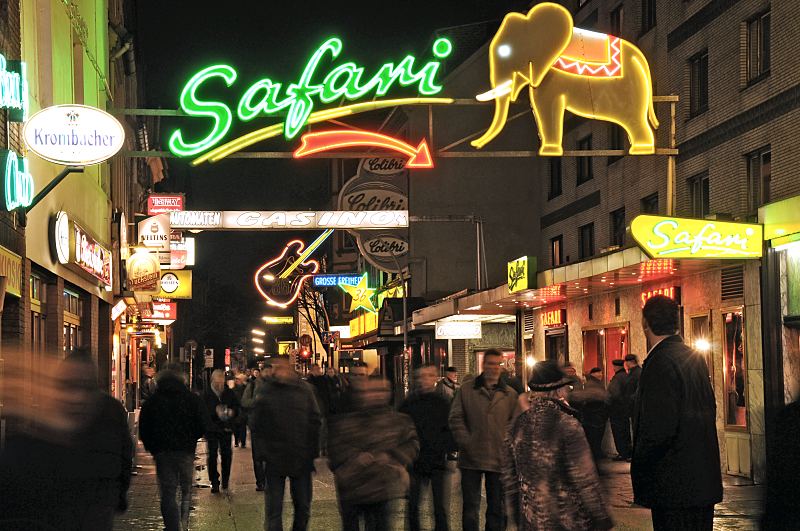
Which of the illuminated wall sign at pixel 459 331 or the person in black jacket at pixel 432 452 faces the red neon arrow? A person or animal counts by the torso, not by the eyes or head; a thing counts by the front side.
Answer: the illuminated wall sign

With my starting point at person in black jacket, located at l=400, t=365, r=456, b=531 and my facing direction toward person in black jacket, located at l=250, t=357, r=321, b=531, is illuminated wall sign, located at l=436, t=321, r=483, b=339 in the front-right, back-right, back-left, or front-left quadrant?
back-right

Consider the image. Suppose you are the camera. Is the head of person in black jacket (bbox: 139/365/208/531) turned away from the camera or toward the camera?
away from the camera

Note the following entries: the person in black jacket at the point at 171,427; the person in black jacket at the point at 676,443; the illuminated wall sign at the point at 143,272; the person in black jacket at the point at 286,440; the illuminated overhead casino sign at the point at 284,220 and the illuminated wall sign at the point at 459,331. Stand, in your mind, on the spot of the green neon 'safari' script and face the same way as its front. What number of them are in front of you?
3

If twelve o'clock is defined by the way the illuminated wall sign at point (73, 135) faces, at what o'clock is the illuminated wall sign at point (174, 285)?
the illuminated wall sign at point (174, 285) is roughly at 6 o'clock from the illuminated wall sign at point (73, 135).

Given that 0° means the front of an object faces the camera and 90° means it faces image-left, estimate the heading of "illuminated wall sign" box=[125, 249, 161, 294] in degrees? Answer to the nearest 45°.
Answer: approximately 0°

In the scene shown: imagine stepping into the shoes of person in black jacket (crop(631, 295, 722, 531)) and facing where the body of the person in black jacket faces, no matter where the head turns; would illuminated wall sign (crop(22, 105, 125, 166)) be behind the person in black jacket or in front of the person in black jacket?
in front

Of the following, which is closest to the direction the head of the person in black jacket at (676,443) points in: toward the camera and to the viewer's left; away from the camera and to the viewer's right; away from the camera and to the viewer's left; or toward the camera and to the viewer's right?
away from the camera and to the viewer's left

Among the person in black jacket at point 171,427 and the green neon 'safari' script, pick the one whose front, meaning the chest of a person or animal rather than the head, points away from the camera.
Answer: the person in black jacket

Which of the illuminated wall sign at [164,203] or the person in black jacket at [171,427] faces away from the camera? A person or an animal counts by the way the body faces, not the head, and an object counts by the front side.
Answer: the person in black jacket

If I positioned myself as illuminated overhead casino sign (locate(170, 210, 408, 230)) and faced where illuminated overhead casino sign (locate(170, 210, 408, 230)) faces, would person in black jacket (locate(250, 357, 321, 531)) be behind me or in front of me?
in front
